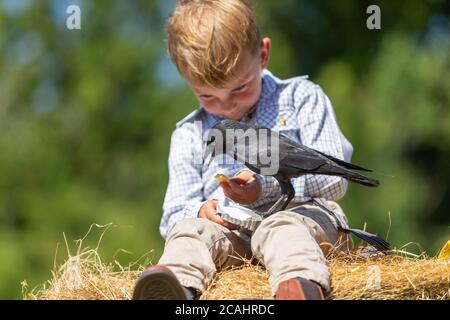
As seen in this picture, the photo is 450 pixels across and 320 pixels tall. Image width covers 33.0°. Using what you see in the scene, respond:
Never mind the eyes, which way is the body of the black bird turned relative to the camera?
to the viewer's left

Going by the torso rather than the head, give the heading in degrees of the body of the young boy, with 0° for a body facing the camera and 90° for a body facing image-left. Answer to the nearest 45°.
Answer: approximately 0°
